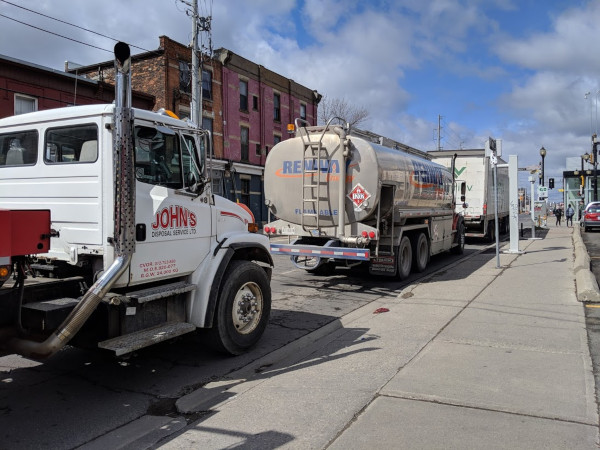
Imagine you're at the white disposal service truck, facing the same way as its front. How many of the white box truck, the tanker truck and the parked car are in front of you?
3

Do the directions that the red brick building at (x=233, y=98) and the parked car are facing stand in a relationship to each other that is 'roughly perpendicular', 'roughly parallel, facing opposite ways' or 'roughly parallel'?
roughly perpendicular

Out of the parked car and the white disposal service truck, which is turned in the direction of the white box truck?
the white disposal service truck

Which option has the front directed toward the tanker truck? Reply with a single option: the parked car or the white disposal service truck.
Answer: the white disposal service truck

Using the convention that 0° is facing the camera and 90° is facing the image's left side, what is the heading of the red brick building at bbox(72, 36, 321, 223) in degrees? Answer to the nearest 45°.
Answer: approximately 315°

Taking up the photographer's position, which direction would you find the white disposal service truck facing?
facing away from the viewer and to the right of the viewer
